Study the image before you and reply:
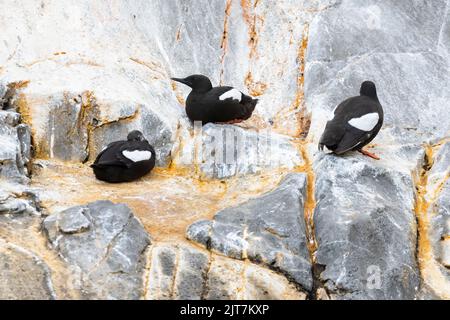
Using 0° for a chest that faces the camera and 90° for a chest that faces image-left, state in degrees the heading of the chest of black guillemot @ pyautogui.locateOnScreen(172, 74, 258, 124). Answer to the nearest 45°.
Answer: approximately 90°

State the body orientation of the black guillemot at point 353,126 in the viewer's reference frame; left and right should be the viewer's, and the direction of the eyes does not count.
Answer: facing away from the viewer and to the right of the viewer

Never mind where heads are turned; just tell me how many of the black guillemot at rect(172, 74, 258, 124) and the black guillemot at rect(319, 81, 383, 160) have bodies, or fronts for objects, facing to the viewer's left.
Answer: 1

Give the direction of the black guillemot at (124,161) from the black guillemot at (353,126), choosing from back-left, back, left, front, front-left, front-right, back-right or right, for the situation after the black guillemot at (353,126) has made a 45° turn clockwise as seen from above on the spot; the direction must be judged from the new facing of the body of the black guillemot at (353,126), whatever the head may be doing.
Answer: back

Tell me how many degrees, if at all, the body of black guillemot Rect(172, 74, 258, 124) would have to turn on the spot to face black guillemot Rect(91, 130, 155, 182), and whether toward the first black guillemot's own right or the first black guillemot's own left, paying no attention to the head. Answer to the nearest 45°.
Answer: approximately 45° to the first black guillemot's own left

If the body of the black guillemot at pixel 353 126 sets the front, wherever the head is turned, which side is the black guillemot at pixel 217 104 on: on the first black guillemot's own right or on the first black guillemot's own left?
on the first black guillemot's own left

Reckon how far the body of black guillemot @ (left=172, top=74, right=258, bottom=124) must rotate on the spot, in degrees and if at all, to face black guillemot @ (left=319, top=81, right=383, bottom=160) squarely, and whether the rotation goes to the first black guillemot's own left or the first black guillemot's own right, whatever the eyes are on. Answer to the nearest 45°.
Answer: approximately 135° to the first black guillemot's own left

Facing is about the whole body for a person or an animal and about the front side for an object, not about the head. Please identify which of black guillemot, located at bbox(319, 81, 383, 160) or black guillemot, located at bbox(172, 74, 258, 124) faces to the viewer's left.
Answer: black guillemot, located at bbox(172, 74, 258, 124)
